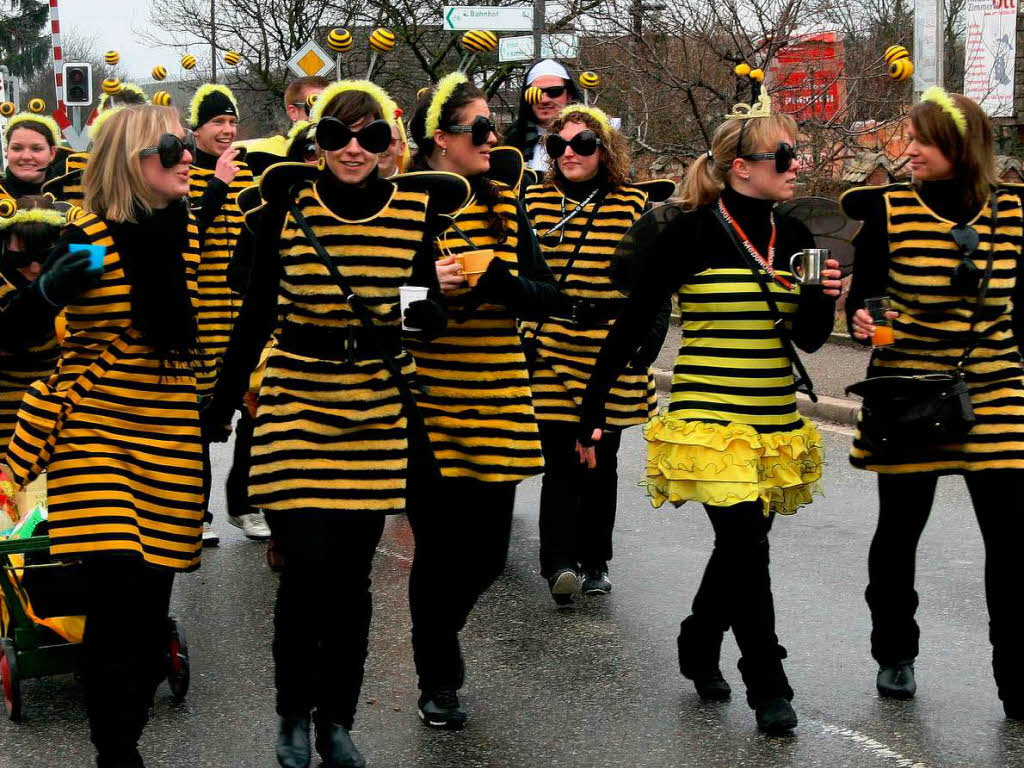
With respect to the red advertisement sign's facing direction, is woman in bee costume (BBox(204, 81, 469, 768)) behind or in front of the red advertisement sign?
in front

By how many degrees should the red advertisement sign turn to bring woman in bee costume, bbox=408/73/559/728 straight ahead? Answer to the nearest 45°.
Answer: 0° — it already faces them

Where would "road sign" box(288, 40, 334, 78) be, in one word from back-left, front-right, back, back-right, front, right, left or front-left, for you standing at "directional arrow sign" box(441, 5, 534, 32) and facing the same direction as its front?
right

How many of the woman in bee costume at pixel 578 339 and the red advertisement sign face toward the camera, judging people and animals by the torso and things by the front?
2

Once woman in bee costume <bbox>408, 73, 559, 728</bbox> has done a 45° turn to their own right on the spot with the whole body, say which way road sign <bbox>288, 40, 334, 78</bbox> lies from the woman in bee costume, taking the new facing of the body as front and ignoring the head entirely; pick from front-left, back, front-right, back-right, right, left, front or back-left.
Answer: back

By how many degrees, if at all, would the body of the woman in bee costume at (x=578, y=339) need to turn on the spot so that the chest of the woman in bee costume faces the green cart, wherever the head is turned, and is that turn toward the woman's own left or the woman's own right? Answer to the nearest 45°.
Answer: approximately 45° to the woman's own right

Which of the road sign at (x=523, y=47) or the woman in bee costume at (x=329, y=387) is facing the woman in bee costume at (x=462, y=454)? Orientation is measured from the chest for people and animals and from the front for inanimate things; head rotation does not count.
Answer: the road sign

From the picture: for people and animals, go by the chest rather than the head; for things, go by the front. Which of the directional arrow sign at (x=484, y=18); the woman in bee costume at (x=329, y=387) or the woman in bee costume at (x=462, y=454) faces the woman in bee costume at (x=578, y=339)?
the directional arrow sign

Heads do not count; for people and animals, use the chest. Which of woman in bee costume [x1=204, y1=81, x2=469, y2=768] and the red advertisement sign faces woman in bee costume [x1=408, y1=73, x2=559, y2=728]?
the red advertisement sign

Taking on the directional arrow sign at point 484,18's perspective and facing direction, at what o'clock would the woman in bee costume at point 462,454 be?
The woman in bee costume is roughly at 12 o'clock from the directional arrow sign.

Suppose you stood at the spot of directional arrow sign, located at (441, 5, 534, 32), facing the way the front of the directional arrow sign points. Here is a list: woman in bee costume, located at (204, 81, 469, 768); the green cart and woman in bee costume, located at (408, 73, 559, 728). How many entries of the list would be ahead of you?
3

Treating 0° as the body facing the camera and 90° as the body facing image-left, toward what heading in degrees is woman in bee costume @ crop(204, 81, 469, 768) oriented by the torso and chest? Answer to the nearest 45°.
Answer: approximately 0°

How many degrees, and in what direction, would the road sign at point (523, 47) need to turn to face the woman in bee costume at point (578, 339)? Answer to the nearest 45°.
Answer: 0° — it already faces them
